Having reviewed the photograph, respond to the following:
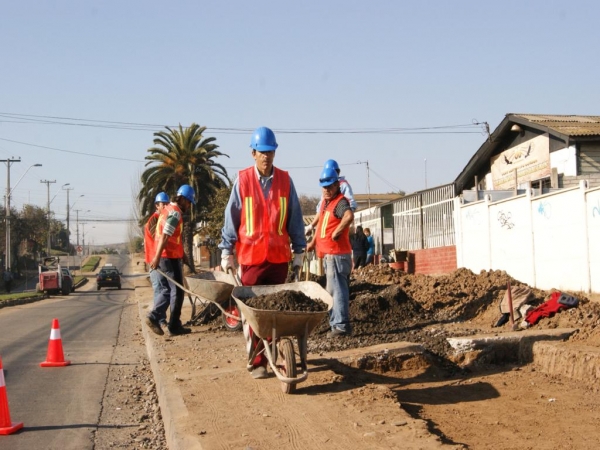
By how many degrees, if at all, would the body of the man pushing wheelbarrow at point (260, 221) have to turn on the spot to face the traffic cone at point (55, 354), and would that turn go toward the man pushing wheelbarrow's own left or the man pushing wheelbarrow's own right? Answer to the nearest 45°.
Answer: approximately 135° to the man pushing wheelbarrow's own right

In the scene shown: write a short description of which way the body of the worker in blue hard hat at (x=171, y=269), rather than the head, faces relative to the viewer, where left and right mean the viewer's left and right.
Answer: facing to the right of the viewer

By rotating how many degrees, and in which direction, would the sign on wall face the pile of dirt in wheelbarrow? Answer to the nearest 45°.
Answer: approximately 45° to its left

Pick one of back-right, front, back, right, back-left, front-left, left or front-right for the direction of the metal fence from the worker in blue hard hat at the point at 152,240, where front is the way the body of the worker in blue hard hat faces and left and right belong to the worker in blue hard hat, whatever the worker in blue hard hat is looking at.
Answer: front-left
